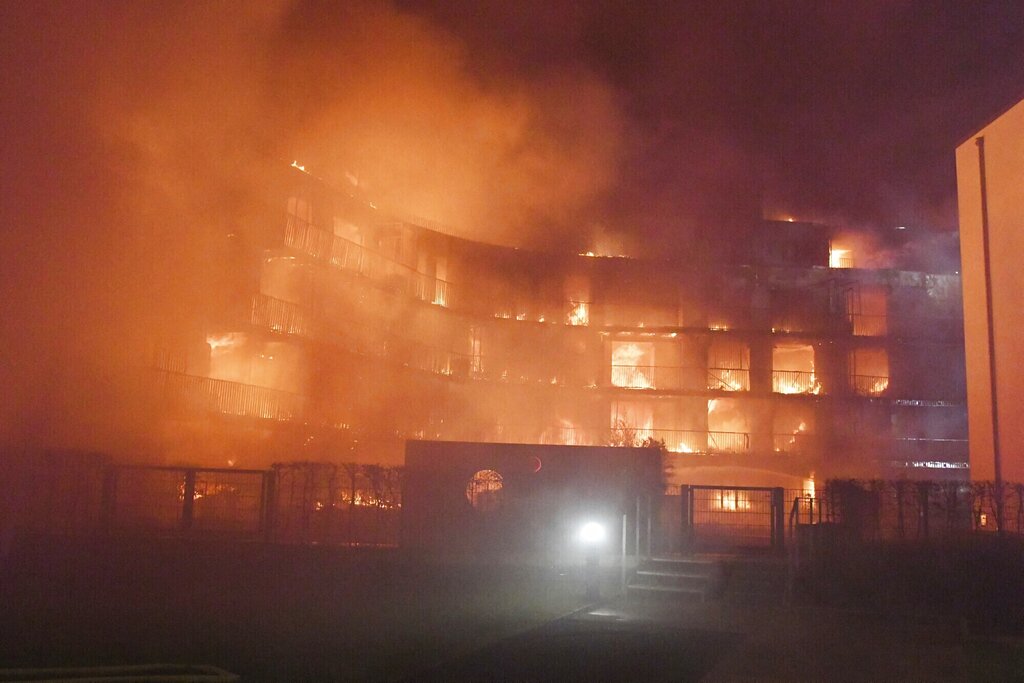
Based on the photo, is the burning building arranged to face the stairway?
yes

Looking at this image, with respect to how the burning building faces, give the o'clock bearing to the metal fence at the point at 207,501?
The metal fence is roughly at 1 o'clock from the burning building.

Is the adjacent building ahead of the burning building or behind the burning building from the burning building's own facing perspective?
ahead

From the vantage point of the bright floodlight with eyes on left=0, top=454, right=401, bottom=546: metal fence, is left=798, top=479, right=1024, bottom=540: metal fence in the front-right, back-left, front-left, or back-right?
back-right

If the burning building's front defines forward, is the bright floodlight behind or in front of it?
in front

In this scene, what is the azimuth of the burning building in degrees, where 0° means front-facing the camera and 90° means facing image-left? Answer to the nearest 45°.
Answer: approximately 0°

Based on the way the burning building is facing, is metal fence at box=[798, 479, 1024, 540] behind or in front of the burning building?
in front

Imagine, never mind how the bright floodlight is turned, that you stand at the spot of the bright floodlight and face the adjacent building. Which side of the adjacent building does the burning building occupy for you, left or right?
left

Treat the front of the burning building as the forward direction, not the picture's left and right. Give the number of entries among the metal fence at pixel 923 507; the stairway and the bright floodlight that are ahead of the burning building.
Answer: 3
